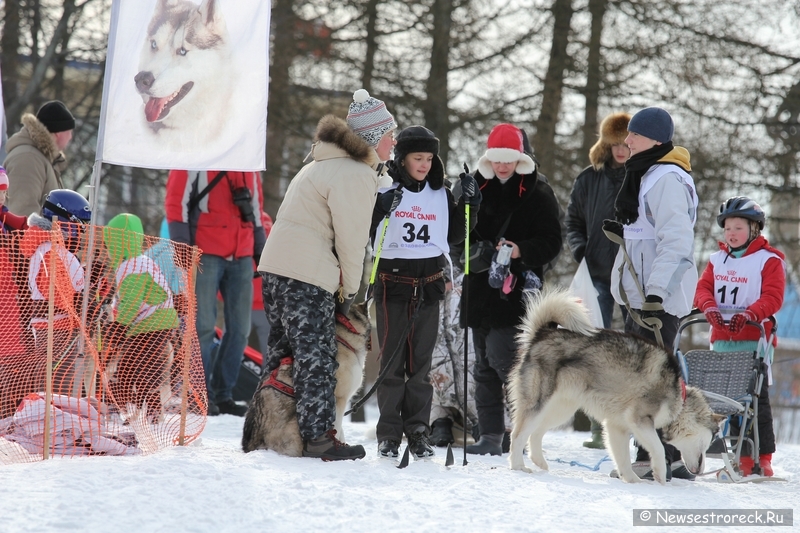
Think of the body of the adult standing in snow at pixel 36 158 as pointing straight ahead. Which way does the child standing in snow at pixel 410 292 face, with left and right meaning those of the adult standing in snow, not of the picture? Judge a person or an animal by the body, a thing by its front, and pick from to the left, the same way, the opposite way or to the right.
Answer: to the right

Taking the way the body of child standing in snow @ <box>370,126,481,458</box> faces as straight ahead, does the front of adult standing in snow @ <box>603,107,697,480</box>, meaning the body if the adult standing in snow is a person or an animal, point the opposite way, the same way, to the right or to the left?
to the right

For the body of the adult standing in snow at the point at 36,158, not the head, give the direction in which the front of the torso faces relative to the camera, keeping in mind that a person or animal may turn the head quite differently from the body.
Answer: to the viewer's right

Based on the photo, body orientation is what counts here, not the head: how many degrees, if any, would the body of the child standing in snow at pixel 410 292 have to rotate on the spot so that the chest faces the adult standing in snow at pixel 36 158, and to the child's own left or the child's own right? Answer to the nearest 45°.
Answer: approximately 135° to the child's own right

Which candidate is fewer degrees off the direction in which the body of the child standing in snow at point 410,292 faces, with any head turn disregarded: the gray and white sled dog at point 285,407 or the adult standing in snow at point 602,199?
the gray and white sled dog

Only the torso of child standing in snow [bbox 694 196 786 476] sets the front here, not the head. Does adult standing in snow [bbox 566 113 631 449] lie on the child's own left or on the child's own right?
on the child's own right

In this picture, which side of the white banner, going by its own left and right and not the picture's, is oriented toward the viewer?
front

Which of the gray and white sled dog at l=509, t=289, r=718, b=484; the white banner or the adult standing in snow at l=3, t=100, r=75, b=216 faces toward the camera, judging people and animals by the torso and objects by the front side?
the white banner

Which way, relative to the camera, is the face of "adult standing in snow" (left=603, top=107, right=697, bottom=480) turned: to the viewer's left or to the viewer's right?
to the viewer's left

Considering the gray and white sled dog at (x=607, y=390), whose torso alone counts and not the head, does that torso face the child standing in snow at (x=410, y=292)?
no

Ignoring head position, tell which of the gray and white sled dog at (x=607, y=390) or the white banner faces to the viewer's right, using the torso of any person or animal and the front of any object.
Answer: the gray and white sled dog

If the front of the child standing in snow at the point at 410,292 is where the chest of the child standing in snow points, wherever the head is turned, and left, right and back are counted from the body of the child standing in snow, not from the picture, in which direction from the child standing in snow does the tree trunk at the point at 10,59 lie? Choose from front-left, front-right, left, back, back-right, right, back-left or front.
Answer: back-right

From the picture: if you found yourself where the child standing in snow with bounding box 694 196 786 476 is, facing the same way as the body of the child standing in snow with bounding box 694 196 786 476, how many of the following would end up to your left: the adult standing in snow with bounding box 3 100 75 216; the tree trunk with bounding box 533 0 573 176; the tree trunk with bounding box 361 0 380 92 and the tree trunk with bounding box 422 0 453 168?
0

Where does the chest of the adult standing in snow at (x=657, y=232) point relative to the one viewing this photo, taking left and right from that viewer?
facing to the left of the viewer

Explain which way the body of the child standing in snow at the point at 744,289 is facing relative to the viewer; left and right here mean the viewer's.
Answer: facing the viewer and to the left of the viewer

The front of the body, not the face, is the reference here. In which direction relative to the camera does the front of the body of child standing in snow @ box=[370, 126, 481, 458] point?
toward the camera

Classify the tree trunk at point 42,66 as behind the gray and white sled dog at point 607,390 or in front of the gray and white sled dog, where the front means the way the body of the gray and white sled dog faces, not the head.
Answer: behind

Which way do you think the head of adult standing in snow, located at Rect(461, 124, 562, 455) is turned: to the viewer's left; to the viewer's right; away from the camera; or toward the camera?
toward the camera

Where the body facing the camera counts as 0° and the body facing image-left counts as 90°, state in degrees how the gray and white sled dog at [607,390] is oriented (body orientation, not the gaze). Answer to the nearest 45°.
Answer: approximately 270°
